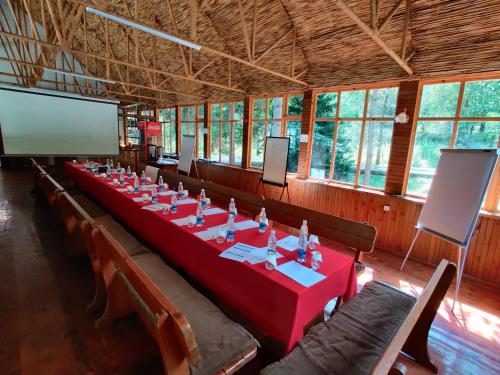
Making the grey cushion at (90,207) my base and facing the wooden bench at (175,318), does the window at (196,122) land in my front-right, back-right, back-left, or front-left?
back-left

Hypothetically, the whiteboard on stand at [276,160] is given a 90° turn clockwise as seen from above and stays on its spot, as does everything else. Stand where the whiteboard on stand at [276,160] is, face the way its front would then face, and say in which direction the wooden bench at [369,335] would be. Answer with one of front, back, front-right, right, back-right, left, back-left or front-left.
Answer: back-left

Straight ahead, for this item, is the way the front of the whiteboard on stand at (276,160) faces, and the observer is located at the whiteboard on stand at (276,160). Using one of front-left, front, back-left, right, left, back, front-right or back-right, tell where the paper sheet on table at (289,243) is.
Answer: front-left

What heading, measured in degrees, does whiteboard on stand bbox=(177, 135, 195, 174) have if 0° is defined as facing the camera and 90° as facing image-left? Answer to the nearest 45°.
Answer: approximately 45°

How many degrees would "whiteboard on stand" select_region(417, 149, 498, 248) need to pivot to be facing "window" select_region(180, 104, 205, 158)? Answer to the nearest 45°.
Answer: approximately 45° to its right

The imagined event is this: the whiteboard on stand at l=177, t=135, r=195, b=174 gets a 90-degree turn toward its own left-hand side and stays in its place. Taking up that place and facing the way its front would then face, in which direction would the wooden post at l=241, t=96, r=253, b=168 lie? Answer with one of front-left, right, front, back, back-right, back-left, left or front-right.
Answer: front-left

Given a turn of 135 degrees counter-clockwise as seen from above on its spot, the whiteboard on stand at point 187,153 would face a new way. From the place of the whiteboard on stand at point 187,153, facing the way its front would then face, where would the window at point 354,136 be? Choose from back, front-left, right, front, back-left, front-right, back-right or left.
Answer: front-right

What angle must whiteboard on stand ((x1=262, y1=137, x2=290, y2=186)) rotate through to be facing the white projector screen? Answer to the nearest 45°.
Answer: approximately 45° to its right

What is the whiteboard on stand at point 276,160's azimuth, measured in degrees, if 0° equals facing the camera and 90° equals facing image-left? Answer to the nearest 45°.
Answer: approximately 45°
